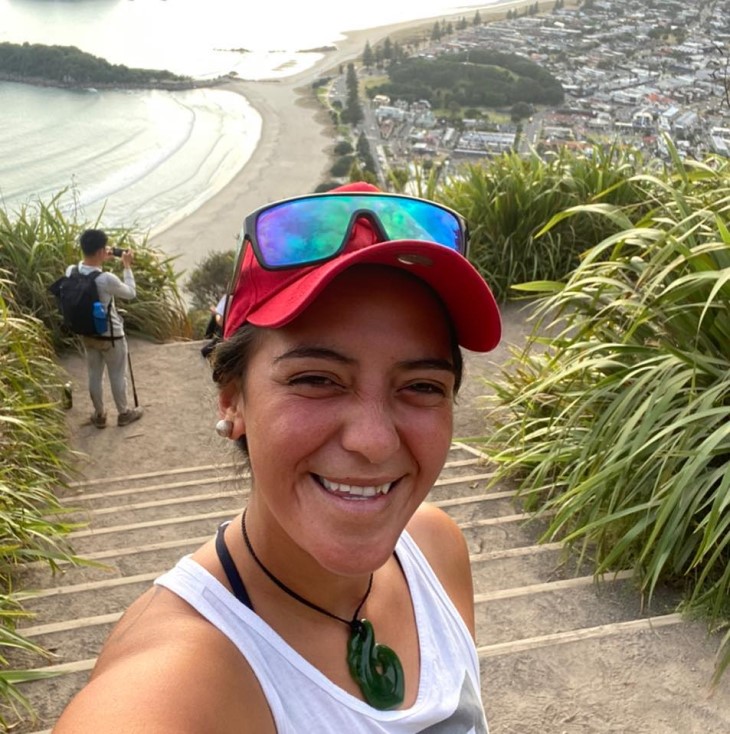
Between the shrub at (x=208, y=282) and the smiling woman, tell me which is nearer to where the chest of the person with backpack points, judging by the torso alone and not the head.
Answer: the shrub

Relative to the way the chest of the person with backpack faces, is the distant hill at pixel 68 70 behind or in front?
in front

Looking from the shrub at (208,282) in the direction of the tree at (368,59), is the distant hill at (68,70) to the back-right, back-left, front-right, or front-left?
front-left

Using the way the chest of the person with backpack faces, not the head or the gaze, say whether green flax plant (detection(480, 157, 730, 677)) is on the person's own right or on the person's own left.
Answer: on the person's own right

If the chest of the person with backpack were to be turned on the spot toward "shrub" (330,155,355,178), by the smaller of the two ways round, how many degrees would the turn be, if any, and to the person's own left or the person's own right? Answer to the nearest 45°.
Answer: approximately 45° to the person's own left

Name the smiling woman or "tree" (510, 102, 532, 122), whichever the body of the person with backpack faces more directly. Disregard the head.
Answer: the tree

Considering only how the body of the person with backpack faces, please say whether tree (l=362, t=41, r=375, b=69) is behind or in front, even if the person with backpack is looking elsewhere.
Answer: in front

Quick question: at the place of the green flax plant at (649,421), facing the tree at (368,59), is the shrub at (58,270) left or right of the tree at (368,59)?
left

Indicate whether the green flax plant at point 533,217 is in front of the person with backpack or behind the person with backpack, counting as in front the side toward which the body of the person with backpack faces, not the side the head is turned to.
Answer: in front

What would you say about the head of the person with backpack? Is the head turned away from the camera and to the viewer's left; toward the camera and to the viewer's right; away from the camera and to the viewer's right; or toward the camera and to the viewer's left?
away from the camera and to the viewer's right

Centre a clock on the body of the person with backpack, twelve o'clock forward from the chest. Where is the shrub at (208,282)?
The shrub is roughly at 11 o'clock from the person with backpack.

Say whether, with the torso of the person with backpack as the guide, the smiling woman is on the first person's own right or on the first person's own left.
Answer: on the first person's own right

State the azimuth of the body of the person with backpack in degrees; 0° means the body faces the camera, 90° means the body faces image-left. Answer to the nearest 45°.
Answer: approximately 225°
